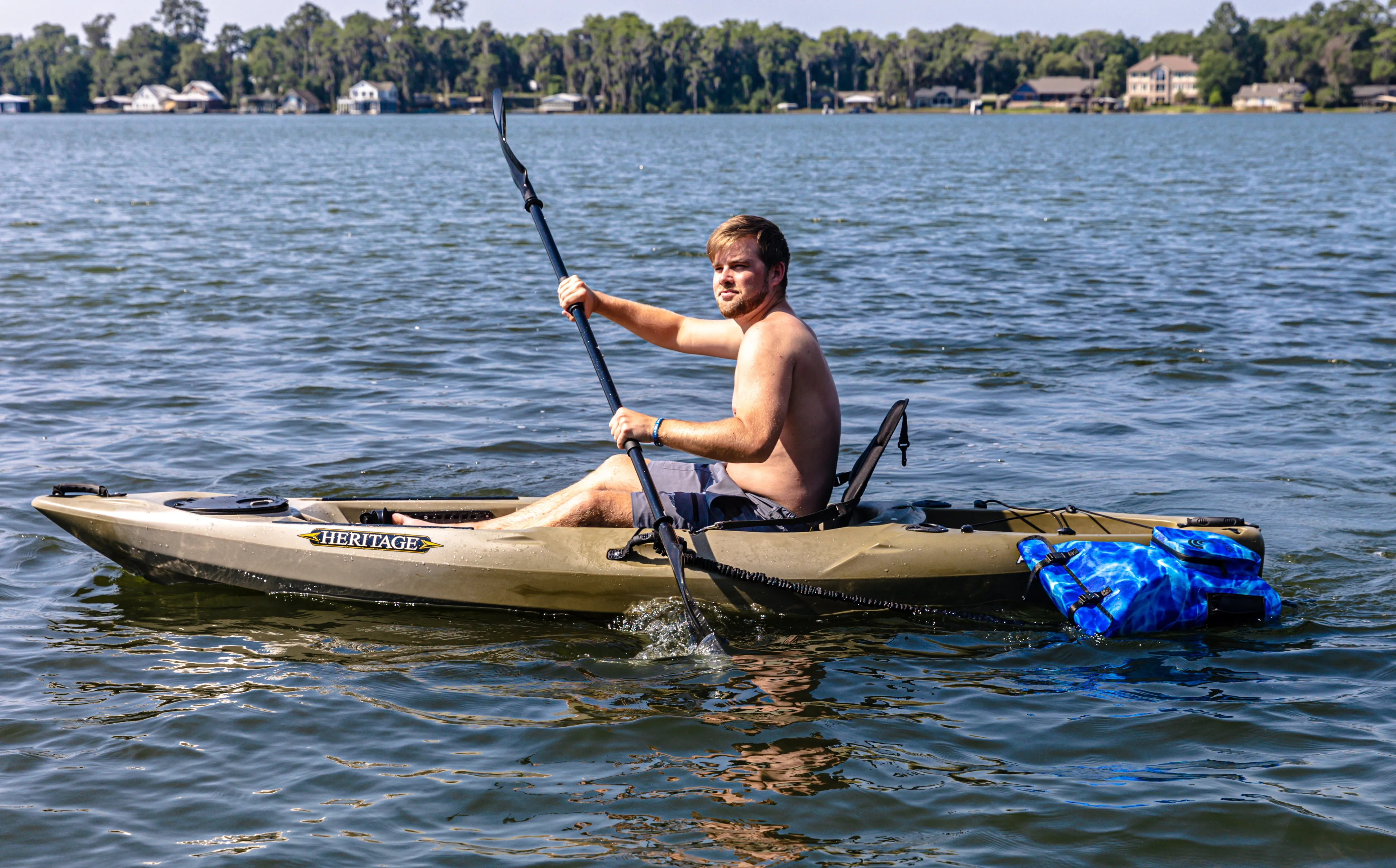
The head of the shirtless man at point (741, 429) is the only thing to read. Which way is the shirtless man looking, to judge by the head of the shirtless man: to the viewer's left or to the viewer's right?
to the viewer's left

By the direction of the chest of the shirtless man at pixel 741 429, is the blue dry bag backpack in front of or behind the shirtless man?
behind

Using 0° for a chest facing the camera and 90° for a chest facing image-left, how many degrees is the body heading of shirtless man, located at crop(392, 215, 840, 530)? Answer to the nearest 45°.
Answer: approximately 90°

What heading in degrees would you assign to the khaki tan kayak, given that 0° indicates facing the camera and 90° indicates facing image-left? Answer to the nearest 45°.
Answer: approximately 90°
